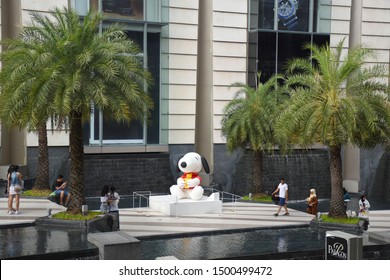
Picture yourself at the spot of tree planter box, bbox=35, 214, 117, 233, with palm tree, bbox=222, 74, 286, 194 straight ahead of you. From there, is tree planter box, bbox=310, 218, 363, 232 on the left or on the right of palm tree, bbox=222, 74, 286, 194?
right

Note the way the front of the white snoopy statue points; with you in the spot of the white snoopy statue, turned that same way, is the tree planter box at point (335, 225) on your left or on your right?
on your left

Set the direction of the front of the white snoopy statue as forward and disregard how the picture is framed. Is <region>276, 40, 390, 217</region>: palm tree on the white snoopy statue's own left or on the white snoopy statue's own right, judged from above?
on the white snoopy statue's own left

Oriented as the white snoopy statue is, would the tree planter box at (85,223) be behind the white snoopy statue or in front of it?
in front

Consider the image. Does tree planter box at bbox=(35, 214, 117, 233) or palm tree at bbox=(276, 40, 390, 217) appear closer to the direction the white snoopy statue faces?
the tree planter box

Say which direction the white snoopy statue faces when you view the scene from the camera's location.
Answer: facing the viewer and to the left of the viewer
